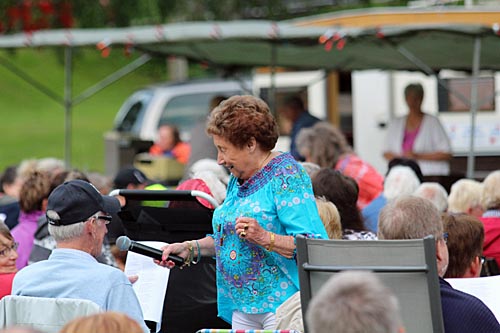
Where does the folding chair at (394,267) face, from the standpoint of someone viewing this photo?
facing away from the viewer

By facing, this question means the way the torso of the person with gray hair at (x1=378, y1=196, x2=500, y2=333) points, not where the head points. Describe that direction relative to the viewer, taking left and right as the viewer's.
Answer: facing away from the viewer

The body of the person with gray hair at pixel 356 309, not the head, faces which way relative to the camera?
away from the camera

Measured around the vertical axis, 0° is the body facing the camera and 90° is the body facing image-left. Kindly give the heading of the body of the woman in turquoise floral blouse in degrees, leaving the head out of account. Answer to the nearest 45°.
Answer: approximately 45°

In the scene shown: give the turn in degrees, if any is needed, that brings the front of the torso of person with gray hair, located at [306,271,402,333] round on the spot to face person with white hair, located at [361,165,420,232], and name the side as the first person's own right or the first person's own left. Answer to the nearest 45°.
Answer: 0° — they already face them

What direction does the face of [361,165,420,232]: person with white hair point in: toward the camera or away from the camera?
away from the camera

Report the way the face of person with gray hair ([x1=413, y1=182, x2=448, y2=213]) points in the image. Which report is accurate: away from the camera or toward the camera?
away from the camera

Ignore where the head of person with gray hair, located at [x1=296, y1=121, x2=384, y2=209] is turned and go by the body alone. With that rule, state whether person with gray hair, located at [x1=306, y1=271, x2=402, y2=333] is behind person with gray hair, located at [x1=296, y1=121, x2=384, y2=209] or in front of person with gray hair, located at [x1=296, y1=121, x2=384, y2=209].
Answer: behind

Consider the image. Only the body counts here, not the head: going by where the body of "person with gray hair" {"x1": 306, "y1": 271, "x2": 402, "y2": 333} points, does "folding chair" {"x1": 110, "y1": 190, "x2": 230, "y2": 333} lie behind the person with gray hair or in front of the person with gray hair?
in front

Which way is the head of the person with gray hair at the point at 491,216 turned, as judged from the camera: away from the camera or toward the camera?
away from the camera

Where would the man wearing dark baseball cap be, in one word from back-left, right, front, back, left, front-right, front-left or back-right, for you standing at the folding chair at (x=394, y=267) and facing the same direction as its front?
left

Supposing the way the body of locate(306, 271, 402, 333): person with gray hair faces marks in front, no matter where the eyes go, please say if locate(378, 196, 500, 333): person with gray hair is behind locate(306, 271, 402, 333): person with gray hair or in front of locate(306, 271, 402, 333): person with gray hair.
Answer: in front

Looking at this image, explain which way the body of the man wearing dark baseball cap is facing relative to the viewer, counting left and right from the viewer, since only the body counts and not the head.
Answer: facing away from the viewer and to the right of the viewer
